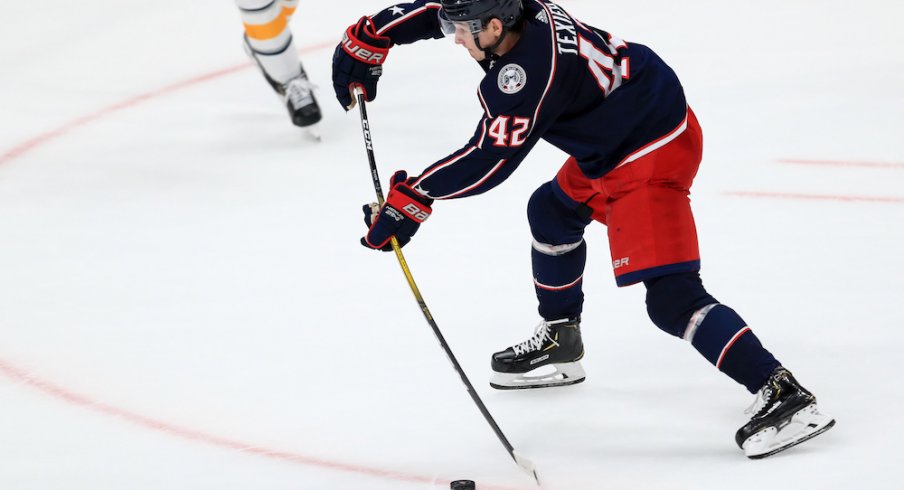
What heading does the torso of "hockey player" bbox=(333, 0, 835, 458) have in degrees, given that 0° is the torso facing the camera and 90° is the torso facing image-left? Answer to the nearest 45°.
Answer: approximately 90°

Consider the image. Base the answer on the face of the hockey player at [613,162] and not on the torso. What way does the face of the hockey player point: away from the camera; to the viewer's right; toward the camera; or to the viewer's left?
to the viewer's left
